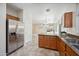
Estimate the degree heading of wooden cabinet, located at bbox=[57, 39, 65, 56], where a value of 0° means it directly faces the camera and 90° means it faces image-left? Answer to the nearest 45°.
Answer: approximately 45°

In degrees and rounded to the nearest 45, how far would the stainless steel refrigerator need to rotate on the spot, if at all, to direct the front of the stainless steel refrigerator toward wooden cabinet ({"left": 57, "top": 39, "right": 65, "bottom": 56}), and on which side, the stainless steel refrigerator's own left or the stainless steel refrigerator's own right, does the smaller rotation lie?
approximately 45° to the stainless steel refrigerator's own left

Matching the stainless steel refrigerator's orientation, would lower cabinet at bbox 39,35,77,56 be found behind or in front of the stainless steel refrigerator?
in front

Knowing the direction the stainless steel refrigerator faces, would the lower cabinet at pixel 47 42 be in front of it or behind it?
in front

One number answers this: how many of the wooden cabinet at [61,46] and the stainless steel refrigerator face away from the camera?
0

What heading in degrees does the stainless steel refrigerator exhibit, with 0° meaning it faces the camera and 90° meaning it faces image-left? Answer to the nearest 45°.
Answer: approximately 315°

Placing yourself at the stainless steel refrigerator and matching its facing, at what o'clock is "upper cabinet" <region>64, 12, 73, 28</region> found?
The upper cabinet is roughly at 11 o'clock from the stainless steel refrigerator.
